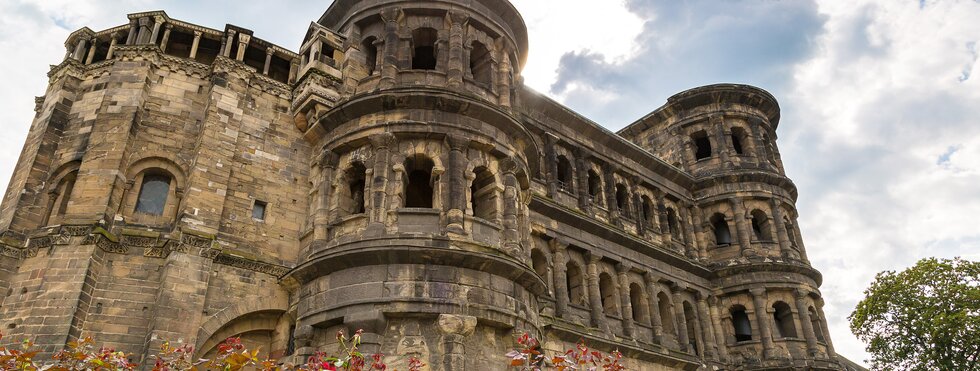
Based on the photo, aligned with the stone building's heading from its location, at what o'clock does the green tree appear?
The green tree is roughly at 10 o'clock from the stone building.

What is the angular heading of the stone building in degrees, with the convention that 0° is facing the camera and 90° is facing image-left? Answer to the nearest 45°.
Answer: approximately 315°
